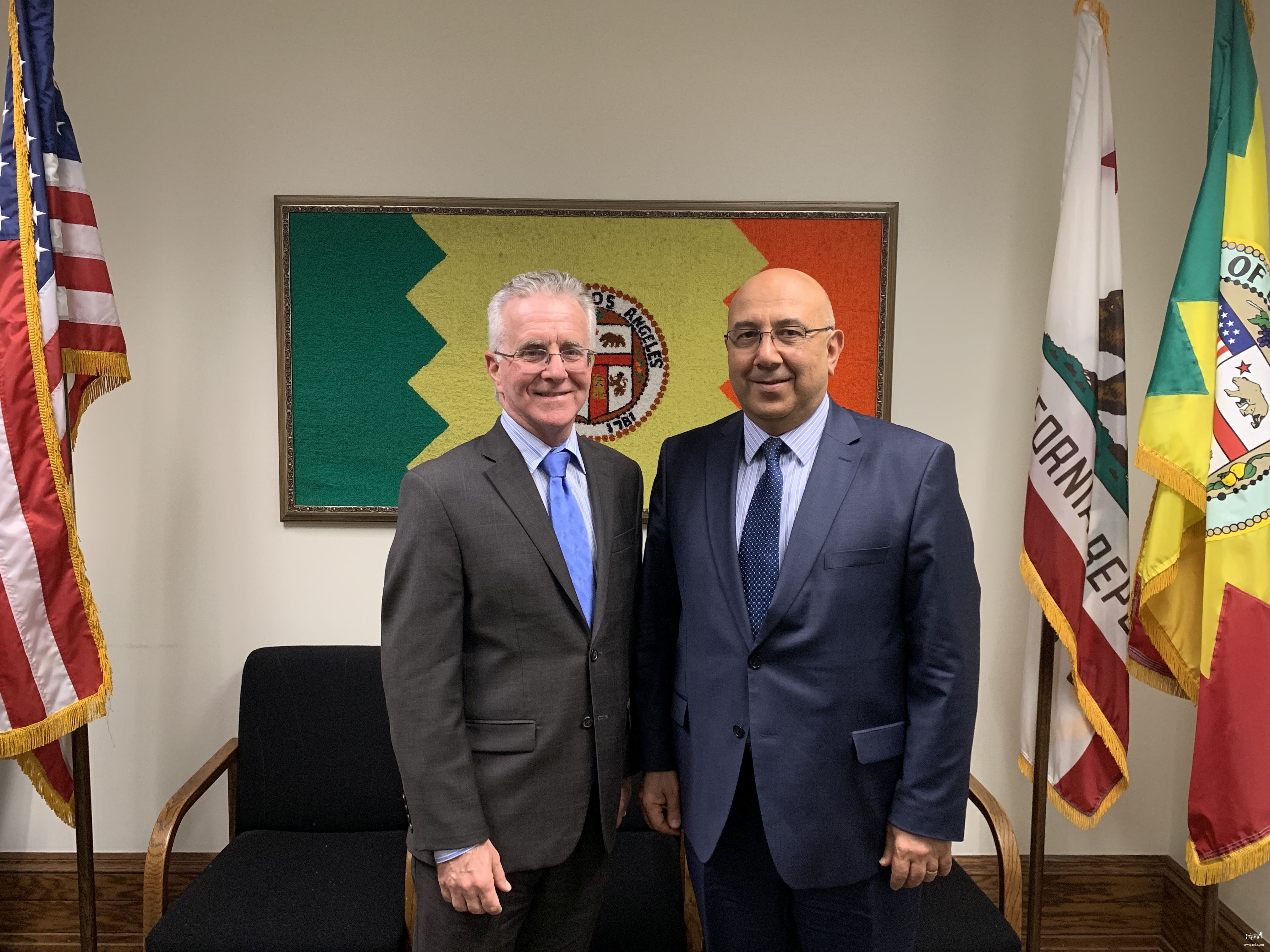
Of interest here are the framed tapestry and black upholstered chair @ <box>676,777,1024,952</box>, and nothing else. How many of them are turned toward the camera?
2

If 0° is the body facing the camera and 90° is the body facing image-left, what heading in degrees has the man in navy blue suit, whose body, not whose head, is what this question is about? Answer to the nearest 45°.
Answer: approximately 45°

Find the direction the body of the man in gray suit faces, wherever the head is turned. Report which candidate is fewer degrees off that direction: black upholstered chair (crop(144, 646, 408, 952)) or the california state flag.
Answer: the california state flag

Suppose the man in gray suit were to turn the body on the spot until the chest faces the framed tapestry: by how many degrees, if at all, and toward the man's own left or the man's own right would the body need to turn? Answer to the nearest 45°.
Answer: approximately 135° to the man's own left

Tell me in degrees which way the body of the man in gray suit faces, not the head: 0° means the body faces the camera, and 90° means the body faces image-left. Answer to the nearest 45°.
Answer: approximately 315°

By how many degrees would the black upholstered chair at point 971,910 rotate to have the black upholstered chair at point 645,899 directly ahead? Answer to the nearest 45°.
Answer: approximately 90° to its right

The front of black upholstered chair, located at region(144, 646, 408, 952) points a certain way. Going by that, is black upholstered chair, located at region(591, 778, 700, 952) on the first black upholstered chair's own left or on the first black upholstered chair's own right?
on the first black upholstered chair's own left

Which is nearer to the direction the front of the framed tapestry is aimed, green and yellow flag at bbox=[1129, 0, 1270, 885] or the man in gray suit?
the man in gray suit

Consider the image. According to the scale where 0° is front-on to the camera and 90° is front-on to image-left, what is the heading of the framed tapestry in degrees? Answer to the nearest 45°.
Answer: approximately 0°
